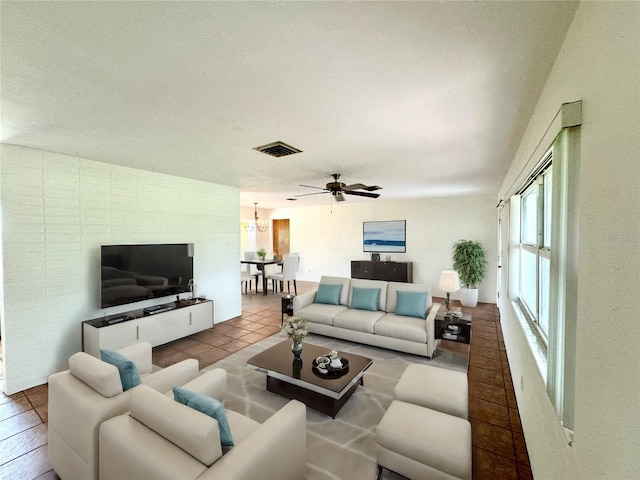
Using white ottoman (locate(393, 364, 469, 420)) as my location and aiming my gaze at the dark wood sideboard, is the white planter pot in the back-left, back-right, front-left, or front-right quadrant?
front-right

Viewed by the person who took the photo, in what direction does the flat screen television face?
facing the viewer and to the right of the viewer

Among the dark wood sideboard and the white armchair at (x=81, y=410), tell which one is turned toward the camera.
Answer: the dark wood sideboard

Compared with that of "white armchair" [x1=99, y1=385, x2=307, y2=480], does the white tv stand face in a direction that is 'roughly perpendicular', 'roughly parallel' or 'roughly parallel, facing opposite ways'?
roughly perpendicular

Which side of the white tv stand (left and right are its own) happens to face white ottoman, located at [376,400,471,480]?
front

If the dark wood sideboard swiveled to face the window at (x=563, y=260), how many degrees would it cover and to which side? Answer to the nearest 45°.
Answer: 0° — it already faces it

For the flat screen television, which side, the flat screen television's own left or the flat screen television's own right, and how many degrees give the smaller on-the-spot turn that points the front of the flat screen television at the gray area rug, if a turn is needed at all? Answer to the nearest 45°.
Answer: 0° — it already faces it

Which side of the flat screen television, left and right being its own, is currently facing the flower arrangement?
front

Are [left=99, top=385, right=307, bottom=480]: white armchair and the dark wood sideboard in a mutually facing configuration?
yes

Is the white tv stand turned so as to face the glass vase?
yes

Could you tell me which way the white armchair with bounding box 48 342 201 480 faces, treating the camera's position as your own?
facing away from the viewer and to the right of the viewer

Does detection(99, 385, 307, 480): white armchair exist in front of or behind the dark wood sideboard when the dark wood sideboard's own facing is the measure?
in front

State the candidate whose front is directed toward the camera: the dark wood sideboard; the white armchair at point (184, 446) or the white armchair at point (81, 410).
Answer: the dark wood sideboard

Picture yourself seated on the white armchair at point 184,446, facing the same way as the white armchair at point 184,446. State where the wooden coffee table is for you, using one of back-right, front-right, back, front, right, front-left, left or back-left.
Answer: front

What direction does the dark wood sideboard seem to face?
toward the camera

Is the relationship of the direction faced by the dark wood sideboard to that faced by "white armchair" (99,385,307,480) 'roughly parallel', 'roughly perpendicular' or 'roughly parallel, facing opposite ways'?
roughly parallel, facing opposite ways

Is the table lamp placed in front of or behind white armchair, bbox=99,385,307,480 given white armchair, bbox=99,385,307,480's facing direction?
in front

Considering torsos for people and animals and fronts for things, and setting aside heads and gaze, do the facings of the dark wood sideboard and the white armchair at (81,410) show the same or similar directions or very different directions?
very different directions

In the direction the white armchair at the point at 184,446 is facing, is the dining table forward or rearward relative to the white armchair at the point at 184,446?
forward

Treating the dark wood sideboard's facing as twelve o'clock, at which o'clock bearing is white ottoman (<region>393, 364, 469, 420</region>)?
The white ottoman is roughly at 12 o'clock from the dark wood sideboard.

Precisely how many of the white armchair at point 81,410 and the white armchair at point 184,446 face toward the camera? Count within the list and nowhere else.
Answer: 0
